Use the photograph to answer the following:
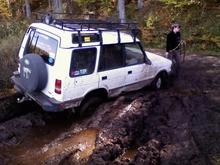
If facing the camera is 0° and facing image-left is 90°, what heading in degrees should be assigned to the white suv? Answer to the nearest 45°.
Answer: approximately 225°

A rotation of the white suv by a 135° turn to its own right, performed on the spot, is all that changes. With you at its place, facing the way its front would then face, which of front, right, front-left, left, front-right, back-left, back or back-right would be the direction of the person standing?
back-left
